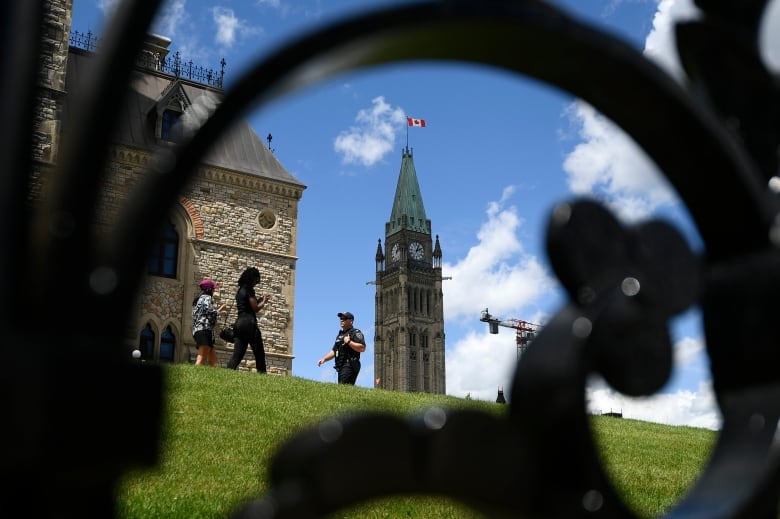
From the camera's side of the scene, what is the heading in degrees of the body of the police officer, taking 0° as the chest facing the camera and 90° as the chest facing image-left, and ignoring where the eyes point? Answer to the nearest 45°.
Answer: approximately 45°

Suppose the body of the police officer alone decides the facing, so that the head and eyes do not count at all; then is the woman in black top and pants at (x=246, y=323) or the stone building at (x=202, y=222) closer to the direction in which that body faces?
the woman in black top and pants

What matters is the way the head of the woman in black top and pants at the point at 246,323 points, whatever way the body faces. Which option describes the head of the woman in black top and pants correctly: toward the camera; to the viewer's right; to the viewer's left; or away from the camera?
to the viewer's right

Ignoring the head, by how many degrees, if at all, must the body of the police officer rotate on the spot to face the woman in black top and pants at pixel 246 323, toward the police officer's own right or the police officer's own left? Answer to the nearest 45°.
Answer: approximately 45° to the police officer's own right
